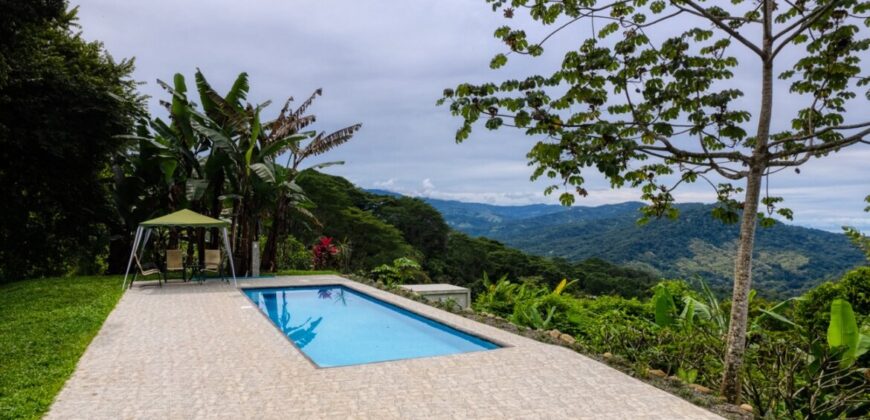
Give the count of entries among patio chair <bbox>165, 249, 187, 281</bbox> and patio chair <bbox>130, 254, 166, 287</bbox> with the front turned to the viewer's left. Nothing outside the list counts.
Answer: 0

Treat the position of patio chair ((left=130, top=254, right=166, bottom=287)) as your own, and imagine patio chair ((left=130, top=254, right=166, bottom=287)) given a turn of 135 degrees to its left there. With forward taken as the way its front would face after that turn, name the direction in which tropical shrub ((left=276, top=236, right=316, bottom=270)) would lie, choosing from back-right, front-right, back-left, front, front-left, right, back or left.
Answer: right

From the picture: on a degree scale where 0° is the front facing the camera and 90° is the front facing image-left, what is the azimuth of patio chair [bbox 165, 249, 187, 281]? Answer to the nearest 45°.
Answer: approximately 315°

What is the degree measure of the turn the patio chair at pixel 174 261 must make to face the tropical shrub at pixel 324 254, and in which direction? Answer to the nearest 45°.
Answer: approximately 90° to its left

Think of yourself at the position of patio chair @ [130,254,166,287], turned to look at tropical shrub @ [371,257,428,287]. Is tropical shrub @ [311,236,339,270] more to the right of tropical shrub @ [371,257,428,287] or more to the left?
left

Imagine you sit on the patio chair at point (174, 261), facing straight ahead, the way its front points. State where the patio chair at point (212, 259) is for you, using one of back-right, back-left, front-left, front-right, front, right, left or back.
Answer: front-left

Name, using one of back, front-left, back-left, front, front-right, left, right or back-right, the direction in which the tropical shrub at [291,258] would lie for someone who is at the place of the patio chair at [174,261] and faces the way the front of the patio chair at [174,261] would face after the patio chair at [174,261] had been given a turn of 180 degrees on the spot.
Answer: right
